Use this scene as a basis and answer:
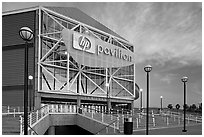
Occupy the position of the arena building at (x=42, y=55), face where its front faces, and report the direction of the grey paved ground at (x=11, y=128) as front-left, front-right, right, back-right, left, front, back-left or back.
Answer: front-right

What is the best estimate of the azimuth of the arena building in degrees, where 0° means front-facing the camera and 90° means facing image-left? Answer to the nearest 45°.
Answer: approximately 315°
